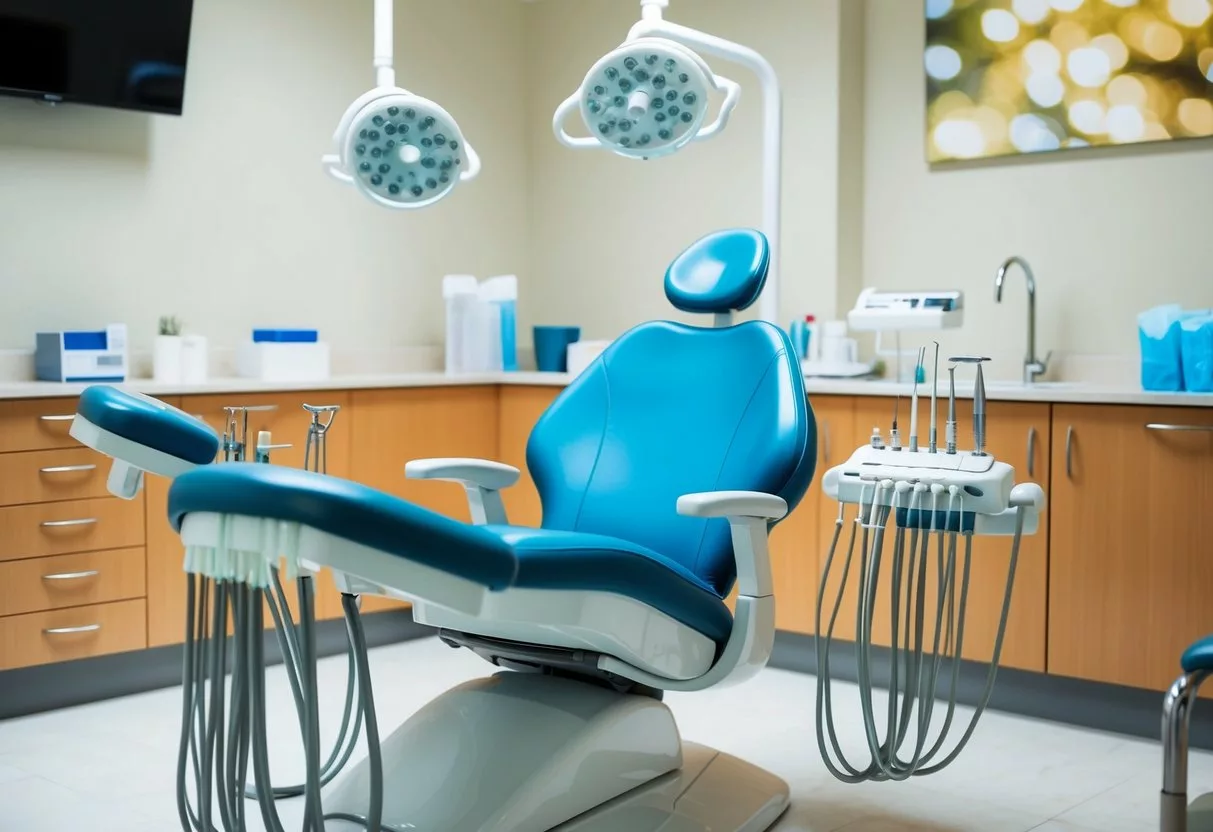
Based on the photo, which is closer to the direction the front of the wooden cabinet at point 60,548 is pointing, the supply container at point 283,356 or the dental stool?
the dental stool

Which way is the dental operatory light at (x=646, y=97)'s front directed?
toward the camera

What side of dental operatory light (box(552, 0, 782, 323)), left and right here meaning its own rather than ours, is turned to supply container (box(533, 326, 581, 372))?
back

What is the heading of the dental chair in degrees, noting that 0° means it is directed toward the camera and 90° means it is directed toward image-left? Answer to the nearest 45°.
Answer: approximately 45°

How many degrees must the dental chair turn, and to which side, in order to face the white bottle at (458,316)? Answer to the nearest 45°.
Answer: approximately 135° to its right

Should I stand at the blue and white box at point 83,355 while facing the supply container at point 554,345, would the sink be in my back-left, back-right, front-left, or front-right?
front-right

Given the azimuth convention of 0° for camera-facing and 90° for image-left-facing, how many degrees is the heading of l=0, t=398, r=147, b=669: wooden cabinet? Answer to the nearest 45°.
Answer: approximately 315°

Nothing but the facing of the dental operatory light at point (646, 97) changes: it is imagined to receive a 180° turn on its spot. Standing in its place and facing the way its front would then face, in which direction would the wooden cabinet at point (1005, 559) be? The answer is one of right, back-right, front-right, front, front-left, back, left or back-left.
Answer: front-right

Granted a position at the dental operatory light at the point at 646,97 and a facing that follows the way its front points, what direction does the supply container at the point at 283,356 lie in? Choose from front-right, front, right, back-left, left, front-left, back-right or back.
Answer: back-right

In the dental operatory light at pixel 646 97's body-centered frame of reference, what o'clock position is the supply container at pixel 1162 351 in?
The supply container is roughly at 8 o'clock from the dental operatory light.

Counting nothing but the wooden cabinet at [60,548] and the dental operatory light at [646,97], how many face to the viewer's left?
0

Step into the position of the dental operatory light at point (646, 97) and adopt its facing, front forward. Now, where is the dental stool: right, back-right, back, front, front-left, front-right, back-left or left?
front-left

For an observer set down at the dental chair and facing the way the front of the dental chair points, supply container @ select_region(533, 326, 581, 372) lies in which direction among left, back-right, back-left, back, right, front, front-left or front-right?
back-right

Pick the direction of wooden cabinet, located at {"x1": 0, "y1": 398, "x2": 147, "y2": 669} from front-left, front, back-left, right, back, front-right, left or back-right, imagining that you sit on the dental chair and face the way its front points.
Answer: right

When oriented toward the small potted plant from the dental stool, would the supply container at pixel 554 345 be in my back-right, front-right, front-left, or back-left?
front-right

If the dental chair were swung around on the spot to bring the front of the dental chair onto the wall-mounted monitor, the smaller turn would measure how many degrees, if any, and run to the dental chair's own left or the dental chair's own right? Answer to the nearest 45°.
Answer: approximately 90° to the dental chair's own right
